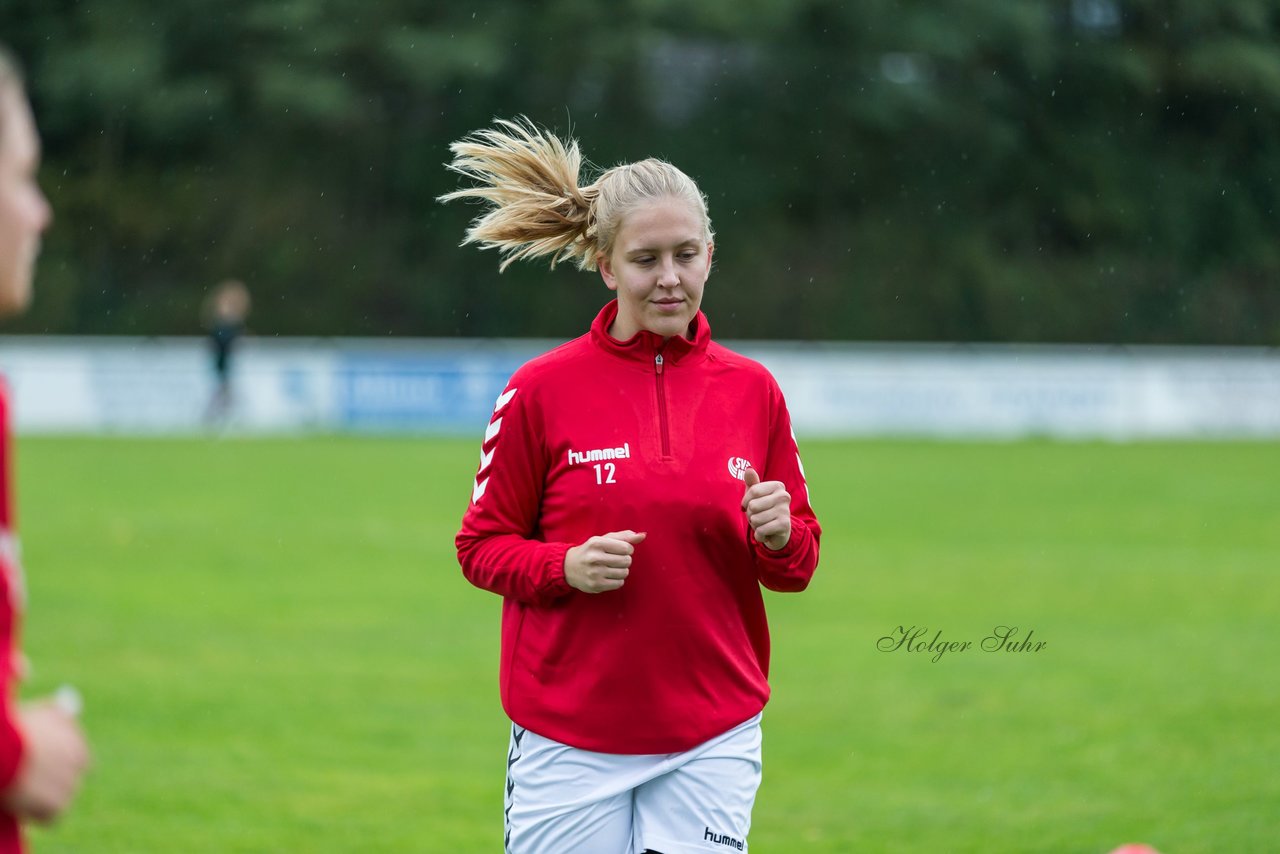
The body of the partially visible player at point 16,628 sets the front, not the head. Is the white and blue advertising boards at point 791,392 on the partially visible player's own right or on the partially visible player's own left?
on the partially visible player's own left

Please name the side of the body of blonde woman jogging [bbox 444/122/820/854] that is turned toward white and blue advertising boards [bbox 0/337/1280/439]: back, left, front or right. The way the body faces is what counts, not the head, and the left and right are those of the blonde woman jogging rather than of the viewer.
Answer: back

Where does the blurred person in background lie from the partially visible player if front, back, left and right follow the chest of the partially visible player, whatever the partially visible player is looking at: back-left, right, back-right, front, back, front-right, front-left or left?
left

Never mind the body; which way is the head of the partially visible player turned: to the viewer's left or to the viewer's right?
to the viewer's right

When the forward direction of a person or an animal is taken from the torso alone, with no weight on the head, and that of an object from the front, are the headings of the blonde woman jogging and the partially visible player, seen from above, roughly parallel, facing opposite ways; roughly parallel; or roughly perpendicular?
roughly perpendicular

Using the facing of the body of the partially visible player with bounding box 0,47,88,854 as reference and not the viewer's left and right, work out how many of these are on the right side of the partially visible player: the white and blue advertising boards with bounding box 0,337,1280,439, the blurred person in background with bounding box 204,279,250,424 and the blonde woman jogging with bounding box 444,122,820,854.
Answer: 0

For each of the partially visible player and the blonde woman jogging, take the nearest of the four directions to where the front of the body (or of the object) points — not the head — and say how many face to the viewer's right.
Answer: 1

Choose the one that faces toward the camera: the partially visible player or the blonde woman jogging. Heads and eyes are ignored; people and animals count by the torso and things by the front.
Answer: the blonde woman jogging

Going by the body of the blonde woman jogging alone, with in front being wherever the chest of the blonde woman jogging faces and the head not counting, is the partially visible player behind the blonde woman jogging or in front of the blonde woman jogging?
in front

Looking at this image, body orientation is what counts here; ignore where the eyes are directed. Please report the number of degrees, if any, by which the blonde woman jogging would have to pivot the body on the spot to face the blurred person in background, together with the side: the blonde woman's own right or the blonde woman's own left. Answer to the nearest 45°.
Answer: approximately 180°

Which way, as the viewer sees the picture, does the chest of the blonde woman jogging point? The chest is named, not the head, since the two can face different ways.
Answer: toward the camera

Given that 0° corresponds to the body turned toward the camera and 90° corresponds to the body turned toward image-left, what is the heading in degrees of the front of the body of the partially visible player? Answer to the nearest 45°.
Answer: approximately 270°
